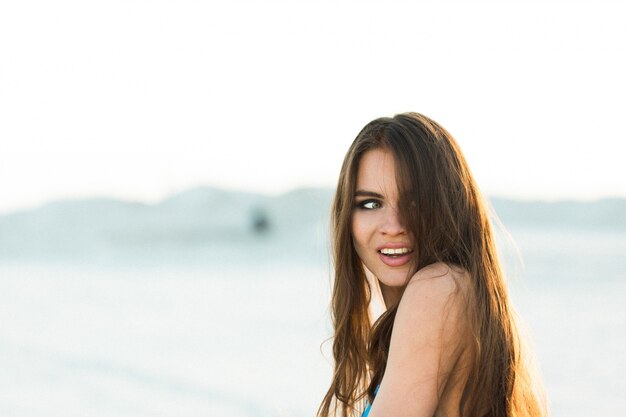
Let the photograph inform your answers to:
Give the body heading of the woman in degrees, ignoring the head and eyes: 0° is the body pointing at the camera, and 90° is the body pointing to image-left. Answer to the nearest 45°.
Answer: approximately 90°

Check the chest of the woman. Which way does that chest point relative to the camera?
to the viewer's left
